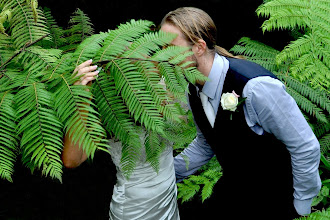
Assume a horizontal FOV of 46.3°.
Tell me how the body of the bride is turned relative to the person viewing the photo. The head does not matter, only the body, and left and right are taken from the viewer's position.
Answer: facing the viewer and to the right of the viewer

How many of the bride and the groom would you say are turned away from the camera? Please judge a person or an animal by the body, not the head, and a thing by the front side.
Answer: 0

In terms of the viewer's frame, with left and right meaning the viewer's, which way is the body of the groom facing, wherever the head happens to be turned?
facing the viewer and to the left of the viewer

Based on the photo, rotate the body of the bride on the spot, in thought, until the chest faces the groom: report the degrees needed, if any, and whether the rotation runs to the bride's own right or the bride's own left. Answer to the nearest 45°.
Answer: approximately 45° to the bride's own left

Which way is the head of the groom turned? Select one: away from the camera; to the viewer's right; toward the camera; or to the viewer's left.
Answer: to the viewer's left

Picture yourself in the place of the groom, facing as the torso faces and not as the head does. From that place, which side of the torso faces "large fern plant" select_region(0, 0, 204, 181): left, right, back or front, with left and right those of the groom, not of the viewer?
front
